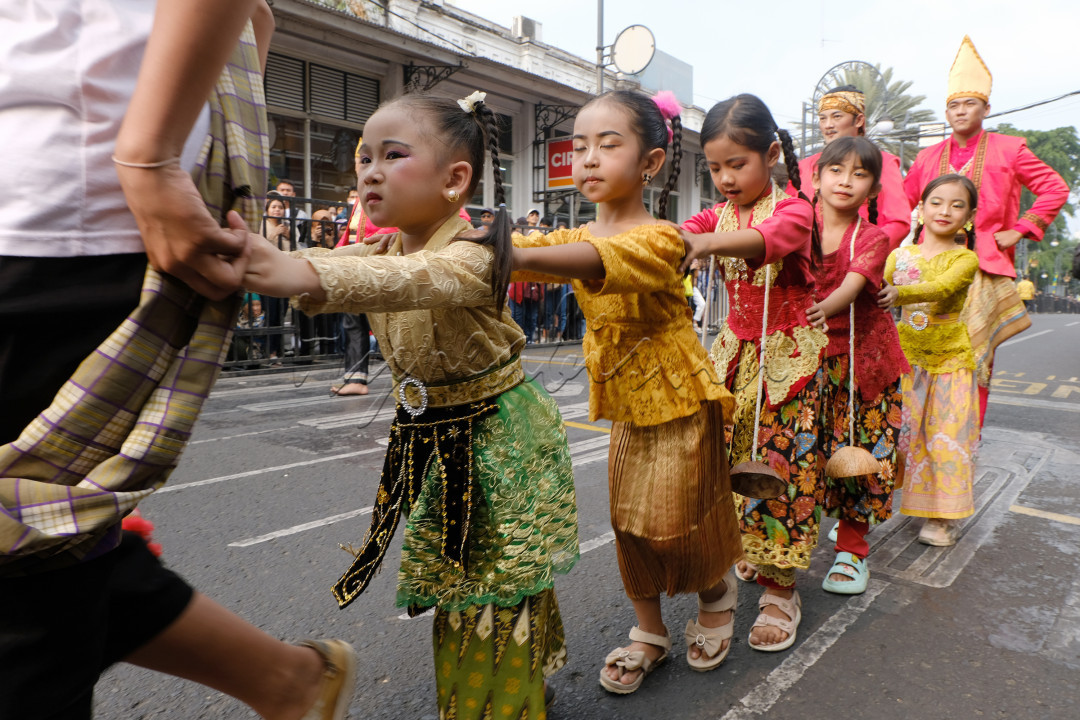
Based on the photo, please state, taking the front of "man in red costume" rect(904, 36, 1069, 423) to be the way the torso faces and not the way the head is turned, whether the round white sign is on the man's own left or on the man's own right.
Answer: on the man's own right

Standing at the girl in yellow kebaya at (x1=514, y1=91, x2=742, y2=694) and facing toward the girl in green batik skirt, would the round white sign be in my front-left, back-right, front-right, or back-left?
back-right

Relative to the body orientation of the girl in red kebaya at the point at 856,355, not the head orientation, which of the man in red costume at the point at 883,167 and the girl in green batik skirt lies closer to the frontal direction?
the girl in green batik skirt

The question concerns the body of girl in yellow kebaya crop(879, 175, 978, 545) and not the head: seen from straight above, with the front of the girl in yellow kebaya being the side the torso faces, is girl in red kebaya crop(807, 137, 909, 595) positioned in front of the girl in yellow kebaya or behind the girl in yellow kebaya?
in front

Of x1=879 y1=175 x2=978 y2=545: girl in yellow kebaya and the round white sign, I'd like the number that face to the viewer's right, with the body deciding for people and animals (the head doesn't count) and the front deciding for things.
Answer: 0

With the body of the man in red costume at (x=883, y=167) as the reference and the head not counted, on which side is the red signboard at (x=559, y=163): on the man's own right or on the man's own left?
on the man's own right

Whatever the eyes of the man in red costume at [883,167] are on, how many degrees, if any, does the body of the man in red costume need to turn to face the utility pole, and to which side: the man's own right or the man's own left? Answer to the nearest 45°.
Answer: approximately 90° to the man's own right

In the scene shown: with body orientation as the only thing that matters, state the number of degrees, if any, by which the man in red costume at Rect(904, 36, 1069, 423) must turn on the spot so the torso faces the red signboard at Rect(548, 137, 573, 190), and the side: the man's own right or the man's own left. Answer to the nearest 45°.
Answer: approximately 90° to the man's own right

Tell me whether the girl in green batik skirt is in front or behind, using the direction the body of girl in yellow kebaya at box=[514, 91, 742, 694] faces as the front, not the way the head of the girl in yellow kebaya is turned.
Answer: in front
